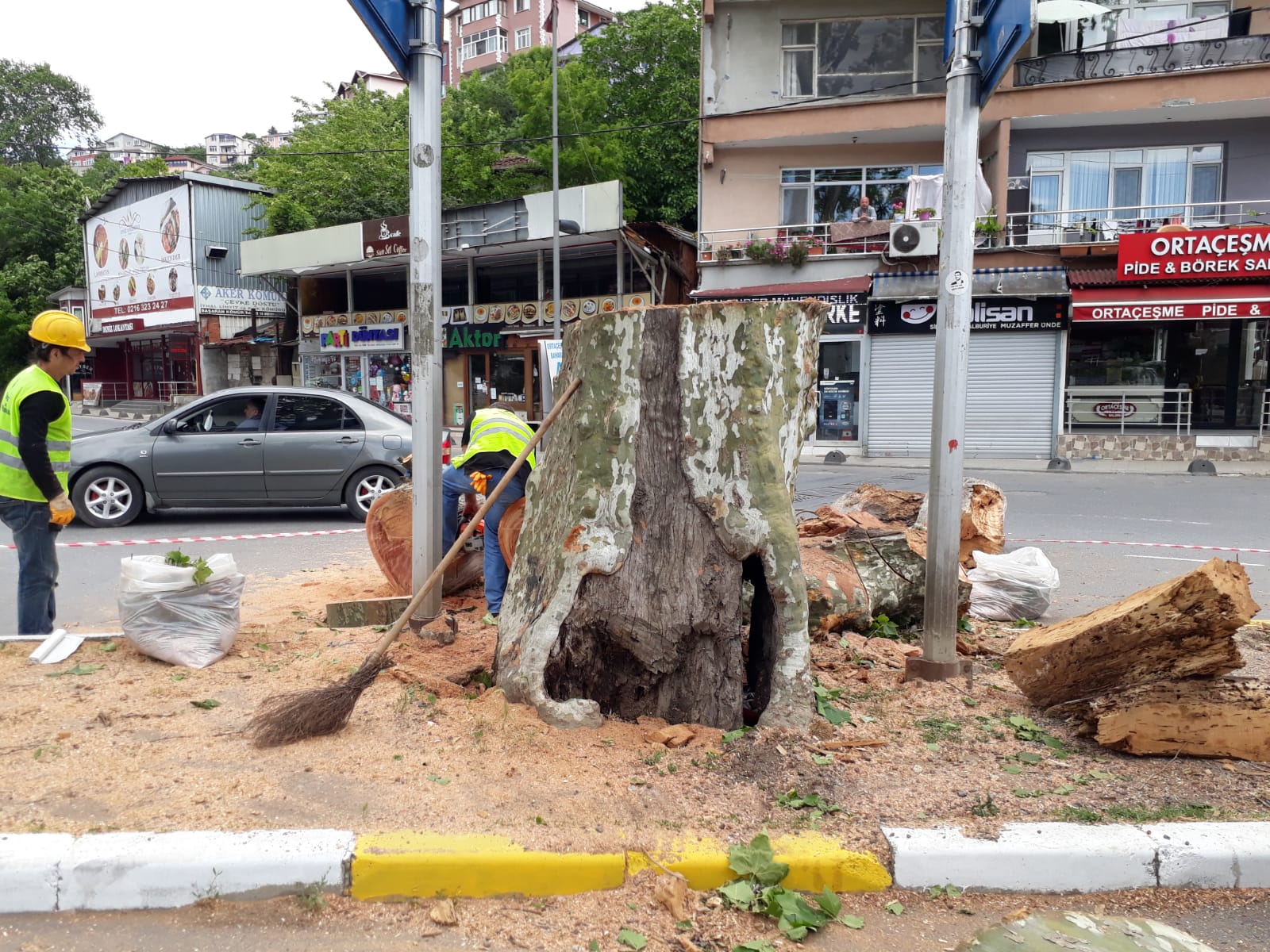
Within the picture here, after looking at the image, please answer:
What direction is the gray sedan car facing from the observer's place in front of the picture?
facing to the left of the viewer

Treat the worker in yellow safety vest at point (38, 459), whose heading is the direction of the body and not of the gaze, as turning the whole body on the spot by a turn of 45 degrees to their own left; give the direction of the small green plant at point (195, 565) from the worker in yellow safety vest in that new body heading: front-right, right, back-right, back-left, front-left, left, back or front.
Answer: right

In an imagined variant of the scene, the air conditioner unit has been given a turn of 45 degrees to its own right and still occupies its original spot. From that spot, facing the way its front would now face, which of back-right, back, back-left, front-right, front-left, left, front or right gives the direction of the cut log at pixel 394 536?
front-left

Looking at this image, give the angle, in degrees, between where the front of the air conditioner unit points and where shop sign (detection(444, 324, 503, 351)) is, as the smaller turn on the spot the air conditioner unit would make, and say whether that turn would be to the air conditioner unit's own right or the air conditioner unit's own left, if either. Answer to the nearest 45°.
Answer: approximately 90° to the air conditioner unit's own right

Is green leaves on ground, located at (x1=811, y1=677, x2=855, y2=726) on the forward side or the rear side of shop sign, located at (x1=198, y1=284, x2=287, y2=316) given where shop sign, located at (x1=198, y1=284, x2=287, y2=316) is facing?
on the forward side

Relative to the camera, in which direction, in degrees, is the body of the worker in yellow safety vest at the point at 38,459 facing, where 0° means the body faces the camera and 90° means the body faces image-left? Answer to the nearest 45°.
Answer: approximately 270°

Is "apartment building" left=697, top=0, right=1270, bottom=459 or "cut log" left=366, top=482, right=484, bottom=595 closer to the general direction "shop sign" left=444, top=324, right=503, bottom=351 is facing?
the cut log

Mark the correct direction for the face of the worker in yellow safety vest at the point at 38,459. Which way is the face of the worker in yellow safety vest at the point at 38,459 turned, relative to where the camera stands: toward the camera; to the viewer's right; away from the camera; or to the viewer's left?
to the viewer's right

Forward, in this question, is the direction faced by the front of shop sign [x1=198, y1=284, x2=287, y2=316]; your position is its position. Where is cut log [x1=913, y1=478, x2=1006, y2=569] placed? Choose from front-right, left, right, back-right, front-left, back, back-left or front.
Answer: front

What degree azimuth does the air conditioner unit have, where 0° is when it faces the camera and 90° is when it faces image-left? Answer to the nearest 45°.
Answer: approximately 0°

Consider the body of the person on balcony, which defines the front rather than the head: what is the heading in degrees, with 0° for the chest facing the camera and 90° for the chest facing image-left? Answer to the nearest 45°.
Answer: approximately 0°

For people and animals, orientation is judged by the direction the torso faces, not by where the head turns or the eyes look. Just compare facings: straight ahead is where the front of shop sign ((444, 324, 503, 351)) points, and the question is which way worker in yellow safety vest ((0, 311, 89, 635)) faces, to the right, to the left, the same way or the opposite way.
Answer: to the left

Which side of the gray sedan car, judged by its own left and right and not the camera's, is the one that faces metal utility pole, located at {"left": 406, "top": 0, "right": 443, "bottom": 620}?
left

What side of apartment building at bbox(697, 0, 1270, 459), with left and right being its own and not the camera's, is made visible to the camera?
front

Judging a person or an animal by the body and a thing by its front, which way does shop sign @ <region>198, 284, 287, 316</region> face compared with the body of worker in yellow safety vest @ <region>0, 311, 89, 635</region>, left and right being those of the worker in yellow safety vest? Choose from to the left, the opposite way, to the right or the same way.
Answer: to the right

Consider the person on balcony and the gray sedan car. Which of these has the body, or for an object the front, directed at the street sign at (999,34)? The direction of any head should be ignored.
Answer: the person on balcony

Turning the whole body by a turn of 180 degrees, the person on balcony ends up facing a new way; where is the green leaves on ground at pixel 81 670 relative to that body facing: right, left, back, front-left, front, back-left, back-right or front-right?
back

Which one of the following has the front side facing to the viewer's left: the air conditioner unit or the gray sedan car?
the gray sedan car

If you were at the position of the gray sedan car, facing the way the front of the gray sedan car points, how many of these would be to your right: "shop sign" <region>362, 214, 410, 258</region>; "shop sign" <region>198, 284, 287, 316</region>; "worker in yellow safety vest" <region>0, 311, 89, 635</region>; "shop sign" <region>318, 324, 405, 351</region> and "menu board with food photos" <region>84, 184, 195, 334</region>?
4
